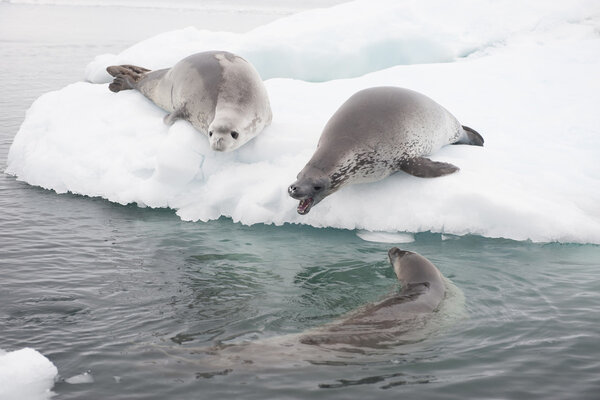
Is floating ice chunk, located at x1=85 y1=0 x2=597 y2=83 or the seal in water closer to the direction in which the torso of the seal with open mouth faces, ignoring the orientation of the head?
the seal in water

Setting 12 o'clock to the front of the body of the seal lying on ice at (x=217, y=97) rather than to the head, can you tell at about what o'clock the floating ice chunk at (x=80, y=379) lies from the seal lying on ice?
The floating ice chunk is roughly at 2 o'clock from the seal lying on ice.

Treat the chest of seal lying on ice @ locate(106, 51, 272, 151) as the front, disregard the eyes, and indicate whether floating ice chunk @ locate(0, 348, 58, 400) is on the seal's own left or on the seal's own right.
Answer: on the seal's own right

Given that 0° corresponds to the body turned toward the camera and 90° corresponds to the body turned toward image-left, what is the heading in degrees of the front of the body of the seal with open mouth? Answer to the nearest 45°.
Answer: approximately 45°

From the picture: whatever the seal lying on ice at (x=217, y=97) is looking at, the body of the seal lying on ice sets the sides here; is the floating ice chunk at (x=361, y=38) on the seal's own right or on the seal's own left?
on the seal's own left

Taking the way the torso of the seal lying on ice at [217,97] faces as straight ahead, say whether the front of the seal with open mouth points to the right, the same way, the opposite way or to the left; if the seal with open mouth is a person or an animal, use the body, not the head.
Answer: to the right

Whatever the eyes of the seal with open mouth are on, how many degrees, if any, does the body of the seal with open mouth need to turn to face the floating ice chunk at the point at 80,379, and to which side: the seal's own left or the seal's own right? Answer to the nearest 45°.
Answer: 0° — it already faces it

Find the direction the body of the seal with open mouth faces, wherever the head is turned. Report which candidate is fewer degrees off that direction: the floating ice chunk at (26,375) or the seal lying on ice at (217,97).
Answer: the floating ice chunk
